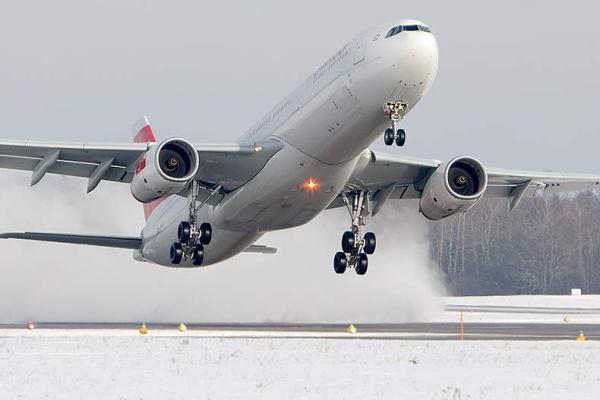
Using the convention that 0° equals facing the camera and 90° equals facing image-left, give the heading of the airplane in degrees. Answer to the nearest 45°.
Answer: approximately 315°
